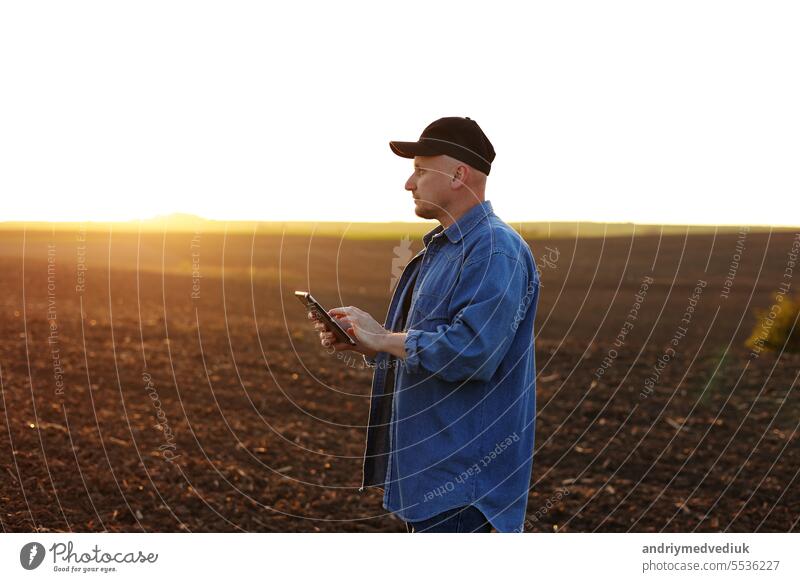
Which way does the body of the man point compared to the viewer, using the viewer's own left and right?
facing to the left of the viewer

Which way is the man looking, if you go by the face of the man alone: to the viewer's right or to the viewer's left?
to the viewer's left
